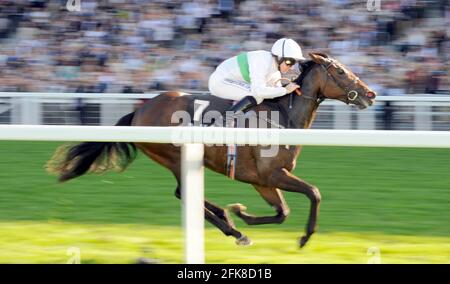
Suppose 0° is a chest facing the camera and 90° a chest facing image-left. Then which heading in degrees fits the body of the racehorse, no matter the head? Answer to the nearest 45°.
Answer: approximately 270°

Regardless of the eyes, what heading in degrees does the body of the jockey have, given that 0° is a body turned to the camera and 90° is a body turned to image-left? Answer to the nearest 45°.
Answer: approximately 270°
